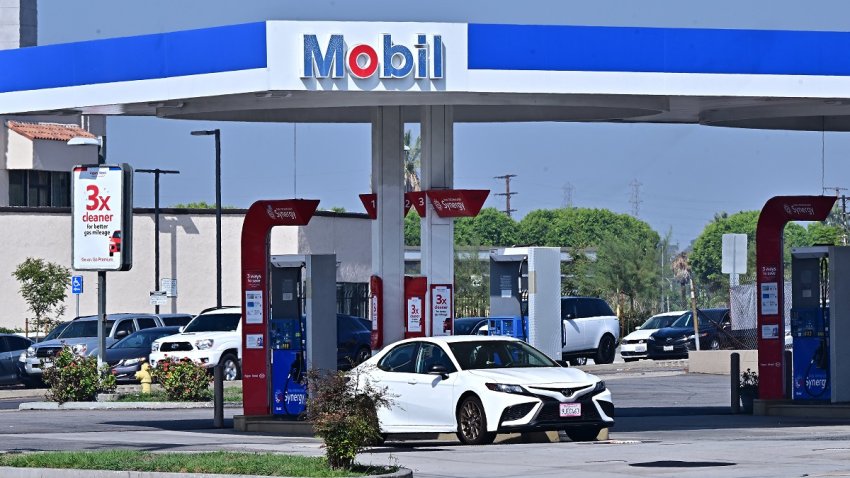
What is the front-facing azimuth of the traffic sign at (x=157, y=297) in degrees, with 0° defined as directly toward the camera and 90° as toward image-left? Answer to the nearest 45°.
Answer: approximately 0°

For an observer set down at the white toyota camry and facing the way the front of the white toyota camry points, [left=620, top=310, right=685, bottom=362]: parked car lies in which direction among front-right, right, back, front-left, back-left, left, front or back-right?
back-left

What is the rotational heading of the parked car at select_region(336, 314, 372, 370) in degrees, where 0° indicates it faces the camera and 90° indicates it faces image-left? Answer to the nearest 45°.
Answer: approximately 45°

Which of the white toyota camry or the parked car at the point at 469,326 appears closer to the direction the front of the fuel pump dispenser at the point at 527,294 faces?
the white toyota camry

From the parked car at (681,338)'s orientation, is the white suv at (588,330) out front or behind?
out front

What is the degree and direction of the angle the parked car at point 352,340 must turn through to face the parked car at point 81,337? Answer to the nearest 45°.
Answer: approximately 45° to its right

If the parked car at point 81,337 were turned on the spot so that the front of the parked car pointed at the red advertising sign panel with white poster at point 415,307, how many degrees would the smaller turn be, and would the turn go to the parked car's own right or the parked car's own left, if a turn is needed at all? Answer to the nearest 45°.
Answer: approximately 45° to the parked car's own left

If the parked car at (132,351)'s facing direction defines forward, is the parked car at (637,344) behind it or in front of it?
behind

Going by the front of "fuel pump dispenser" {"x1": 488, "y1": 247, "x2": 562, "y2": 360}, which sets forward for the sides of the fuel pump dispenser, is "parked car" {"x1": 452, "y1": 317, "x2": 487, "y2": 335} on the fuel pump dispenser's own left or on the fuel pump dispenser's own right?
on the fuel pump dispenser's own right

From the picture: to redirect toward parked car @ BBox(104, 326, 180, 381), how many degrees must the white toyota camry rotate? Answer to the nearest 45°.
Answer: approximately 180°

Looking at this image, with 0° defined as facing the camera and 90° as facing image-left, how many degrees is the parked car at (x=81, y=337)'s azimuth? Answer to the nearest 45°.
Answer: approximately 45°
